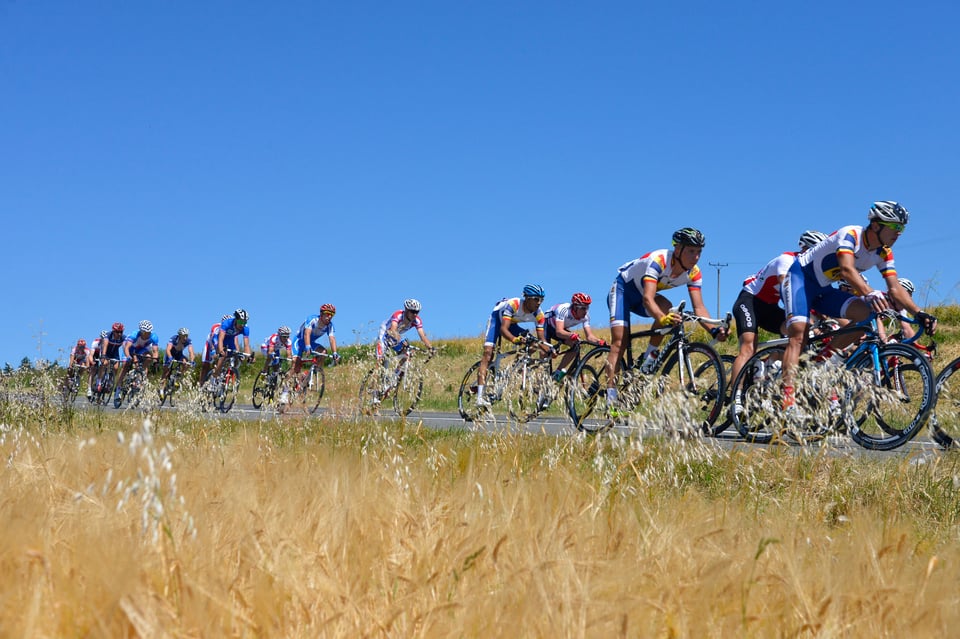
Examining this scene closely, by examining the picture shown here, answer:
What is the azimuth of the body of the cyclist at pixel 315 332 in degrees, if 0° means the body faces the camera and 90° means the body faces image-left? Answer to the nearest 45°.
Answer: approximately 315°

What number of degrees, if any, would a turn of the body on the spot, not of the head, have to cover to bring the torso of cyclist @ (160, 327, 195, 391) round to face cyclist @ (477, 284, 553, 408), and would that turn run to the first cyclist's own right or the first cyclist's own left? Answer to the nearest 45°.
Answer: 0° — they already face them

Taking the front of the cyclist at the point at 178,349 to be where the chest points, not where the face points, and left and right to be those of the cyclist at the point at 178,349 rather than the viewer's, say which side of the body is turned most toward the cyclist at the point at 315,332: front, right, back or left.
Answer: front

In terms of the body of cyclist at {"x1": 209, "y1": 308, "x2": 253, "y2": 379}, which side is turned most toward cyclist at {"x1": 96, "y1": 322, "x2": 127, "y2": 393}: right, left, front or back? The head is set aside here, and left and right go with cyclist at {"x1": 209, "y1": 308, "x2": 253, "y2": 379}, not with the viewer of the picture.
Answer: back

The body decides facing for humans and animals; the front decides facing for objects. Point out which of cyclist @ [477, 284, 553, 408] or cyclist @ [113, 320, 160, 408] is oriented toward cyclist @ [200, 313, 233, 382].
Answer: cyclist @ [113, 320, 160, 408]

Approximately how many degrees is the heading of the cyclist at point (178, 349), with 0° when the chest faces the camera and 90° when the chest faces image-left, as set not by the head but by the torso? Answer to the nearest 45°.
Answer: approximately 315°

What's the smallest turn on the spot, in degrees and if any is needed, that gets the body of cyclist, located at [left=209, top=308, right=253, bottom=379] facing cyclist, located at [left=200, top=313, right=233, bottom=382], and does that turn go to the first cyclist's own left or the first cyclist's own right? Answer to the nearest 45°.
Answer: approximately 135° to the first cyclist's own left

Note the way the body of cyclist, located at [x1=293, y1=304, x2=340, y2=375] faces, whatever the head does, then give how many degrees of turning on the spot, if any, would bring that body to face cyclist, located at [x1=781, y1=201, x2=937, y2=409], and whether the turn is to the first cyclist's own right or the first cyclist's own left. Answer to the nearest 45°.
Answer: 0° — they already face them

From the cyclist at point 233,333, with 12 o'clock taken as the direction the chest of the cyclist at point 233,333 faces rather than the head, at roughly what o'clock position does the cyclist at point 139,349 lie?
the cyclist at point 139,349 is roughly at 6 o'clock from the cyclist at point 233,333.

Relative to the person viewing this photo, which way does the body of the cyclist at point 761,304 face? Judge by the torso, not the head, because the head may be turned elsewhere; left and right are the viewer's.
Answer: facing to the right of the viewer

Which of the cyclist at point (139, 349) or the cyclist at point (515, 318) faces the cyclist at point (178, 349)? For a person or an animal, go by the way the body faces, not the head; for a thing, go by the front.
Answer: the cyclist at point (139, 349)

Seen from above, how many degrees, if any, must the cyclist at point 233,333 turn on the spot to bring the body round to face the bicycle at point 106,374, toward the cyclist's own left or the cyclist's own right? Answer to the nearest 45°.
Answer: approximately 180°

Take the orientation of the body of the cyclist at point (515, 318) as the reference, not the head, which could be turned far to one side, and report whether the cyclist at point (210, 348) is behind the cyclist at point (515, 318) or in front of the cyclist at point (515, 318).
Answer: behind

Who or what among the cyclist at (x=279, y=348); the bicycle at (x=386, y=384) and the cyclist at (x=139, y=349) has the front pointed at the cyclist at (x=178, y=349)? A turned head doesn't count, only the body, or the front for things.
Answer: the cyclist at (x=139, y=349)

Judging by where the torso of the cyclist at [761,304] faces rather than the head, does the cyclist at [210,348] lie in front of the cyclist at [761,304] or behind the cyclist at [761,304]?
behind

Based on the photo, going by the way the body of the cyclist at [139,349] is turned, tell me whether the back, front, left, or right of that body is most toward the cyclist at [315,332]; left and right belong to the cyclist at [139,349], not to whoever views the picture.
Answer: front

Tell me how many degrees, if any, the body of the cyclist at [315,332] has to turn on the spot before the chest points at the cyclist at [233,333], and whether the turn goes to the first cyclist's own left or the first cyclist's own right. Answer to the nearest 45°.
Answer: approximately 180°
